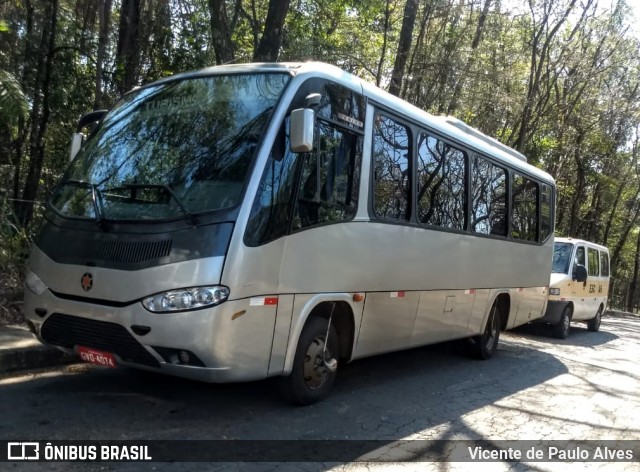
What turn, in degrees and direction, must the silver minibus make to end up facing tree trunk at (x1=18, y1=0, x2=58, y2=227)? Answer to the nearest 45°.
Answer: approximately 90° to its right

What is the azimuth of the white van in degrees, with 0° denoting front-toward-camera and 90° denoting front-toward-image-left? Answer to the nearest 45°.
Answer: approximately 45°

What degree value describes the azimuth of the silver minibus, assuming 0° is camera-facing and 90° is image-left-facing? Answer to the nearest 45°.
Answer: approximately 45°

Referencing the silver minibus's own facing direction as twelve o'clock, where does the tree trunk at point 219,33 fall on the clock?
The tree trunk is roughly at 4 o'clock from the silver minibus.

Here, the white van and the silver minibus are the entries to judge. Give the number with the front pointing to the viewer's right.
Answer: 0

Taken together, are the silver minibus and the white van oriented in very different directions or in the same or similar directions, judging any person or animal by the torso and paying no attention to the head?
same or similar directions

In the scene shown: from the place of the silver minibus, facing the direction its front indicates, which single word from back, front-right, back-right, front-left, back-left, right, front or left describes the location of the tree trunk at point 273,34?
back-right

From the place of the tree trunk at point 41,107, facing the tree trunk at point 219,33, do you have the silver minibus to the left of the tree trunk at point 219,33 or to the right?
right

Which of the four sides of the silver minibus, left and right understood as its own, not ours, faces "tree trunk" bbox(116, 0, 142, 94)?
right
